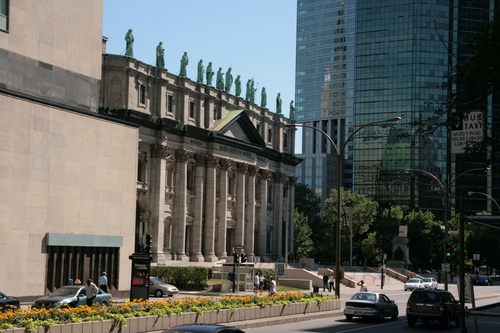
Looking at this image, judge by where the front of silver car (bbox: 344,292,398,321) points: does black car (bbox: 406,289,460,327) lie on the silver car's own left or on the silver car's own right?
on the silver car's own right

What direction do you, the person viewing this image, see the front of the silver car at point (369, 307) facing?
facing away from the viewer and to the right of the viewer

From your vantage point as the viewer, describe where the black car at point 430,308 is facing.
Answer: facing away from the viewer and to the right of the viewer

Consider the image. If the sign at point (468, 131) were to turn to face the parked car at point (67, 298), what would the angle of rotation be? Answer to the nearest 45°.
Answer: approximately 135° to its right

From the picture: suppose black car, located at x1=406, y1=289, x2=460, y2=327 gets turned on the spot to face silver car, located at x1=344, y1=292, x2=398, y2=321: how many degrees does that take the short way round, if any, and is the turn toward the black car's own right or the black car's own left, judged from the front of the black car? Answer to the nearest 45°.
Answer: approximately 90° to the black car's own left

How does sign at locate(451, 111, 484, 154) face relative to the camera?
toward the camera

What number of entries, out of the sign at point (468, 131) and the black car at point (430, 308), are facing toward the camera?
1

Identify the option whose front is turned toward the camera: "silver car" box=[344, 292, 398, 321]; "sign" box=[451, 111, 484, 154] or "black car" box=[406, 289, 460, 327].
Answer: the sign

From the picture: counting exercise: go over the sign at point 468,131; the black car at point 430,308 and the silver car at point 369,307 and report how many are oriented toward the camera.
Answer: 1
